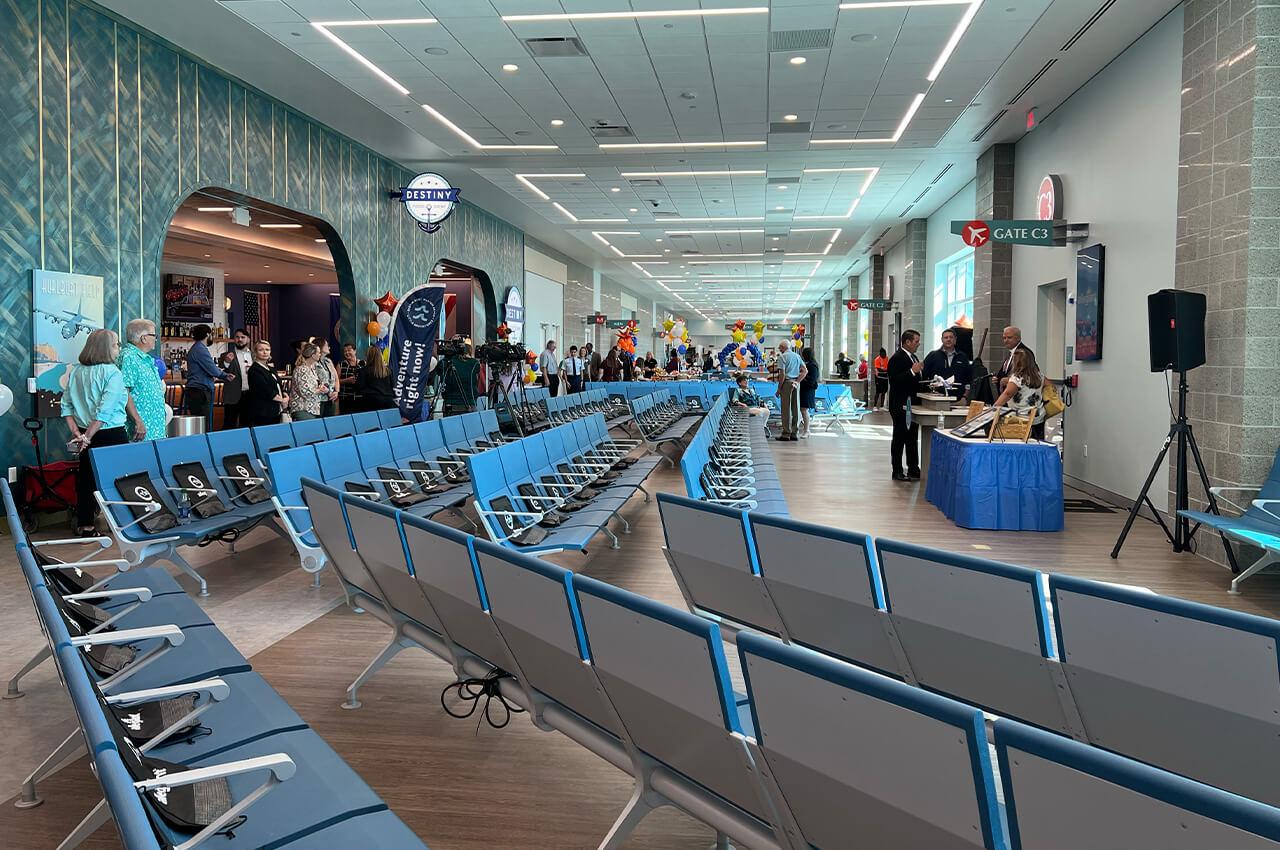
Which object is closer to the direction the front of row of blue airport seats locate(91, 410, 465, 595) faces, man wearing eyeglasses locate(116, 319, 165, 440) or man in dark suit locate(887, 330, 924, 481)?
the man in dark suit

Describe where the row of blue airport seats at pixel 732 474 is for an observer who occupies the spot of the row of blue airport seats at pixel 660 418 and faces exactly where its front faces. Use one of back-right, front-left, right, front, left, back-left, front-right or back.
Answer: front-right

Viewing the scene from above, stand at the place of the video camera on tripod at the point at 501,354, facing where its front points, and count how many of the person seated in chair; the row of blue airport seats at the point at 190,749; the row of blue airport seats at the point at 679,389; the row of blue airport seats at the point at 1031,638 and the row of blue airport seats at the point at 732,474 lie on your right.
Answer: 3

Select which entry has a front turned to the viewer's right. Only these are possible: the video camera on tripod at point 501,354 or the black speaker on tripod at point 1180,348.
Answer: the video camera on tripod

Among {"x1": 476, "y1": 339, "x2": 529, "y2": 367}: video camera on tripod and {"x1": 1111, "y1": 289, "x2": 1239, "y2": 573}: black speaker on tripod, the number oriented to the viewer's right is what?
1

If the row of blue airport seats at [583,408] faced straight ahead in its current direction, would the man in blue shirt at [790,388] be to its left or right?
on its left

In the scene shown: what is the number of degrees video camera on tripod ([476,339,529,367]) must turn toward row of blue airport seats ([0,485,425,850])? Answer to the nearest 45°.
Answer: approximately 90° to its right

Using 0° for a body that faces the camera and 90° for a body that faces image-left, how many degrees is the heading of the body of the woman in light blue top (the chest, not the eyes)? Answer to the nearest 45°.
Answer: approximately 225°
